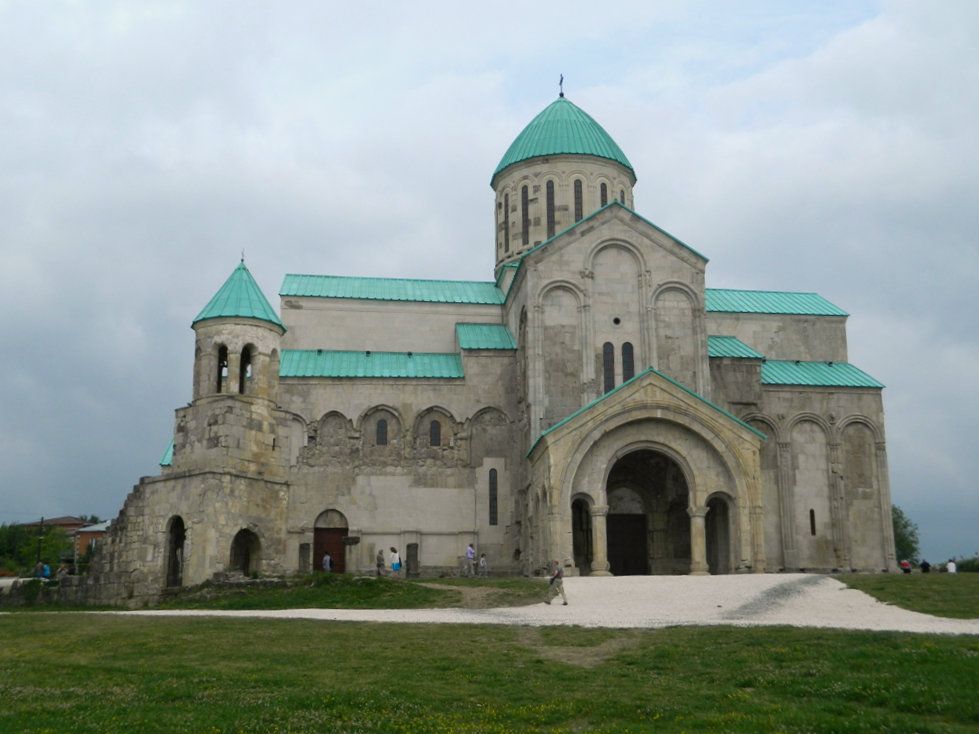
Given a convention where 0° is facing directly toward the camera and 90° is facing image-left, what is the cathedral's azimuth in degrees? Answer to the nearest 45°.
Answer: approximately 0°

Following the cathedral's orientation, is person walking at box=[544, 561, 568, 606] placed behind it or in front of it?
in front
